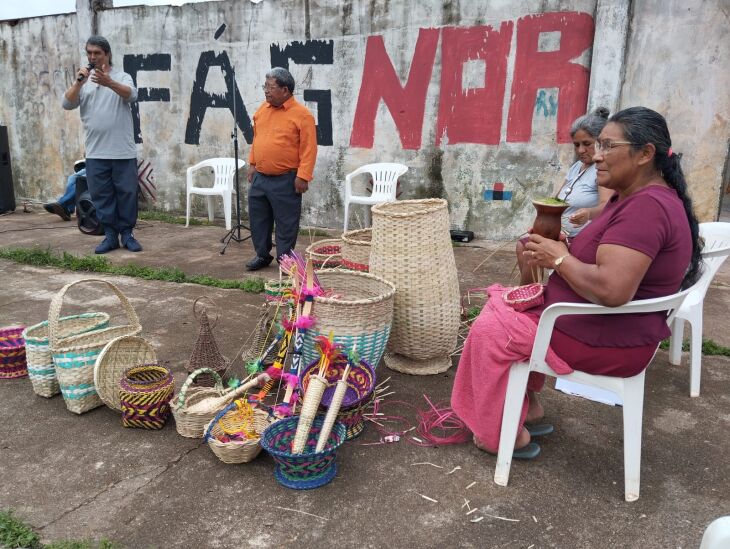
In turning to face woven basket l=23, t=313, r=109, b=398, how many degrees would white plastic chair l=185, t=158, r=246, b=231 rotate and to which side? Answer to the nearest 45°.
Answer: approximately 45° to its left

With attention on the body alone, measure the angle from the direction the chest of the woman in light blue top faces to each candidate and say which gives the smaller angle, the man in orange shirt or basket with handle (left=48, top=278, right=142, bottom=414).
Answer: the basket with handle

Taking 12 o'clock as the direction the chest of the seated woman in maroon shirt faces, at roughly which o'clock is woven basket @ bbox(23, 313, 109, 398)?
The woven basket is roughly at 12 o'clock from the seated woman in maroon shirt.

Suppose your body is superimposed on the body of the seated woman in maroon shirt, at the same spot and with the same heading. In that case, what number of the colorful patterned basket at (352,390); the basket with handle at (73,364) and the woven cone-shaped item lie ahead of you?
3

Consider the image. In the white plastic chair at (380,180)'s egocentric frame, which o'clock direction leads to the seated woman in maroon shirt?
The seated woman in maroon shirt is roughly at 10 o'clock from the white plastic chair.

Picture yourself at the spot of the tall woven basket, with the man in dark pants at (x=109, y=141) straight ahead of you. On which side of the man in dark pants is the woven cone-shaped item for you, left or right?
left

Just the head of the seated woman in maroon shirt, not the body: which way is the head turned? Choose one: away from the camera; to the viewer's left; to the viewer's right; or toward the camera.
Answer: to the viewer's left

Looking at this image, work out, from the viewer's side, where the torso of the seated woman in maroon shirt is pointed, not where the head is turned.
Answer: to the viewer's left

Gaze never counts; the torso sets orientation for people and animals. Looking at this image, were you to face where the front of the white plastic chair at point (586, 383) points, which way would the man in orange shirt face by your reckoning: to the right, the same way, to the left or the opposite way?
to the left
